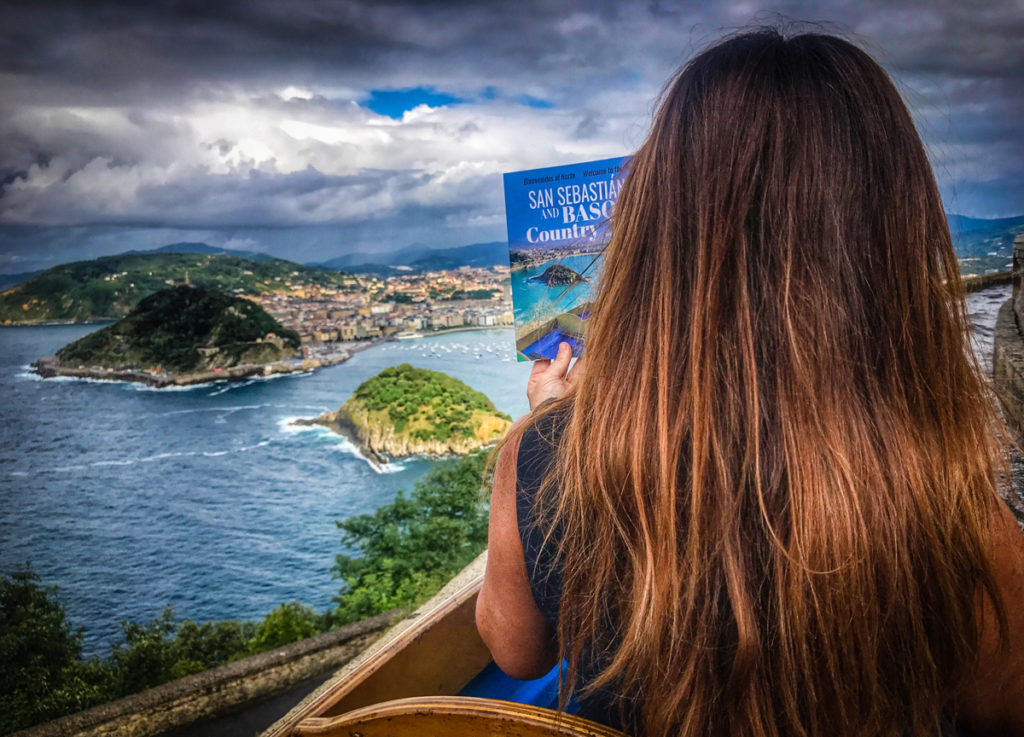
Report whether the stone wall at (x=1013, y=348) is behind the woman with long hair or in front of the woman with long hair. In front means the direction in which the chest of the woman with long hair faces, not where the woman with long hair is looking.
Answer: in front

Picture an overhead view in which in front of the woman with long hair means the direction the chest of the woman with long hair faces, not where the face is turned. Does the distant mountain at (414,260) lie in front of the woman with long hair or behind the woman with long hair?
in front

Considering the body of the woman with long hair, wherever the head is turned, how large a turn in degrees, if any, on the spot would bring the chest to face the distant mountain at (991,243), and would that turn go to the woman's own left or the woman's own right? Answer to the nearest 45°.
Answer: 0° — they already face it

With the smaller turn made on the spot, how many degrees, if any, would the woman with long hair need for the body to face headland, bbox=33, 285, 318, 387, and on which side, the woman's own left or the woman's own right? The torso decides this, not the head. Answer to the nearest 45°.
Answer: approximately 45° to the woman's own left

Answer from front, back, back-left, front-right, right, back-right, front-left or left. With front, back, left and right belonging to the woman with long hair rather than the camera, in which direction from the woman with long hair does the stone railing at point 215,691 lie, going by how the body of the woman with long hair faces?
front-left

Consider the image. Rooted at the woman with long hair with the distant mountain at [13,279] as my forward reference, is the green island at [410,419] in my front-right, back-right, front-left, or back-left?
front-right

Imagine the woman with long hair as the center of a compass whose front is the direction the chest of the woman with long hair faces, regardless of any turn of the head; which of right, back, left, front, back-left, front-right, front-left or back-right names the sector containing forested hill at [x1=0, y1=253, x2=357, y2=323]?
front-left

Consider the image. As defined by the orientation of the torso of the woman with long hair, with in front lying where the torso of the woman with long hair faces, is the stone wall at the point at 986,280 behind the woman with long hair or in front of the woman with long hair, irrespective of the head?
in front

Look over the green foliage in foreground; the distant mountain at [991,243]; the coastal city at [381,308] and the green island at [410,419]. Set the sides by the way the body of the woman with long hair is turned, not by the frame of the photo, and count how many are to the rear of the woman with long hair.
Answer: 0

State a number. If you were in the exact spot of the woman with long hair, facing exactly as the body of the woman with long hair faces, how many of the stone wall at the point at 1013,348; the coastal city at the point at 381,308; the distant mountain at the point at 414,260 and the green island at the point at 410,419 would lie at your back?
0

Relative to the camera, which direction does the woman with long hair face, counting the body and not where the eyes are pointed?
away from the camera
